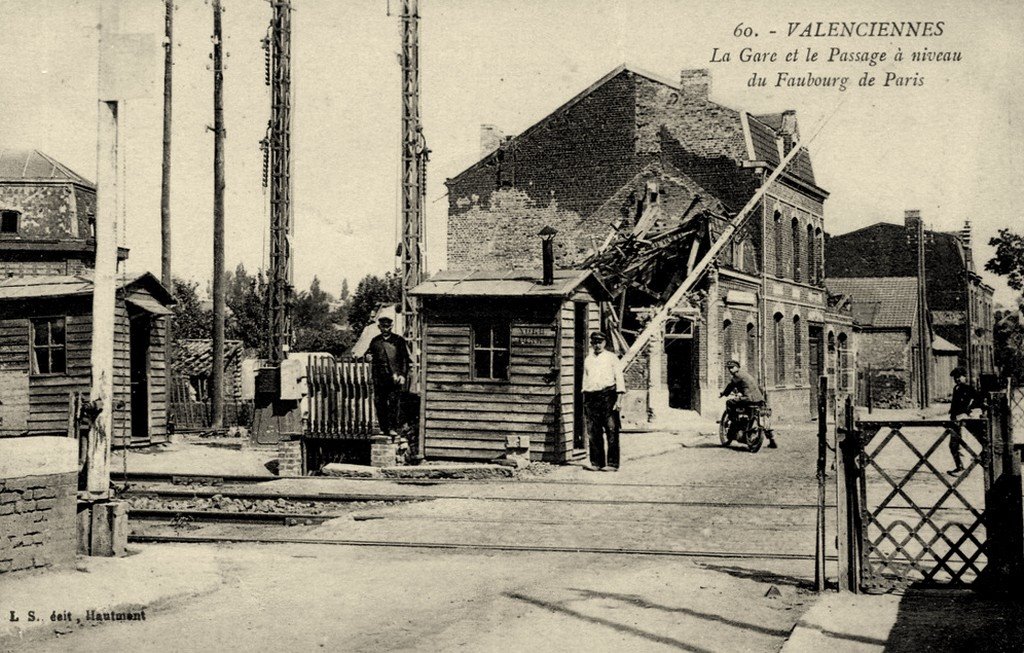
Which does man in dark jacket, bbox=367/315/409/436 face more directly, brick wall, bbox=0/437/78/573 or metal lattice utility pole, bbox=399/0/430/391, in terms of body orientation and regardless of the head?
the brick wall

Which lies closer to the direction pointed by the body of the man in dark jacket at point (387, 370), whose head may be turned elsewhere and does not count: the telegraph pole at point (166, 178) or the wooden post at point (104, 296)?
the wooden post

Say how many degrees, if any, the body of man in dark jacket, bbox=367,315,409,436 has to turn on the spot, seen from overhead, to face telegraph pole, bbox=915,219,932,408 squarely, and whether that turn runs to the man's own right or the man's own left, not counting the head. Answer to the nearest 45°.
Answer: approximately 135° to the man's own left

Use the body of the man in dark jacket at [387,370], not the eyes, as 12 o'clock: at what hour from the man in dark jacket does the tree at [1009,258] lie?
The tree is roughly at 8 o'clock from the man in dark jacket.

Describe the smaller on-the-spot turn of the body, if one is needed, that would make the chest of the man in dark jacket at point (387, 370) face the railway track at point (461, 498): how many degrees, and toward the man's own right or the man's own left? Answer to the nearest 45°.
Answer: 0° — they already face it

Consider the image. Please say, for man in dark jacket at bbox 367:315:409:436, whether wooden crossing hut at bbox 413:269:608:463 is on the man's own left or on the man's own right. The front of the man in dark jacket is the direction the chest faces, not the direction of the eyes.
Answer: on the man's own left

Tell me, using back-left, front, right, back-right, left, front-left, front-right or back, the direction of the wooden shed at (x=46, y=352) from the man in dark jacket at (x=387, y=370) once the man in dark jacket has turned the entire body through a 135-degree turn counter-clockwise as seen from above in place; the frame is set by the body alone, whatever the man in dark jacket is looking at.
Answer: left

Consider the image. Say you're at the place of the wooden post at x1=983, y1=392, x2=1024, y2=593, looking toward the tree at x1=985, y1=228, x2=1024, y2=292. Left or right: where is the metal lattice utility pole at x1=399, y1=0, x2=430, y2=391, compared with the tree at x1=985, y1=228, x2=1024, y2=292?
left

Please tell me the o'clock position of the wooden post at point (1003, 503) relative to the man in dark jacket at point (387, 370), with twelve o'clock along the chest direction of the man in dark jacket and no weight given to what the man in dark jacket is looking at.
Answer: The wooden post is roughly at 11 o'clock from the man in dark jacket.

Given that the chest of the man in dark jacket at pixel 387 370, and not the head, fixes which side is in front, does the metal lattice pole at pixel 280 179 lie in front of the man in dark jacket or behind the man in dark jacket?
behind

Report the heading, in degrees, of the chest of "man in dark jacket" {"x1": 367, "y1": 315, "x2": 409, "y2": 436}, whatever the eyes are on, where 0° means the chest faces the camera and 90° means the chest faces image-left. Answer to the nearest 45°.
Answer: approximately 0°
